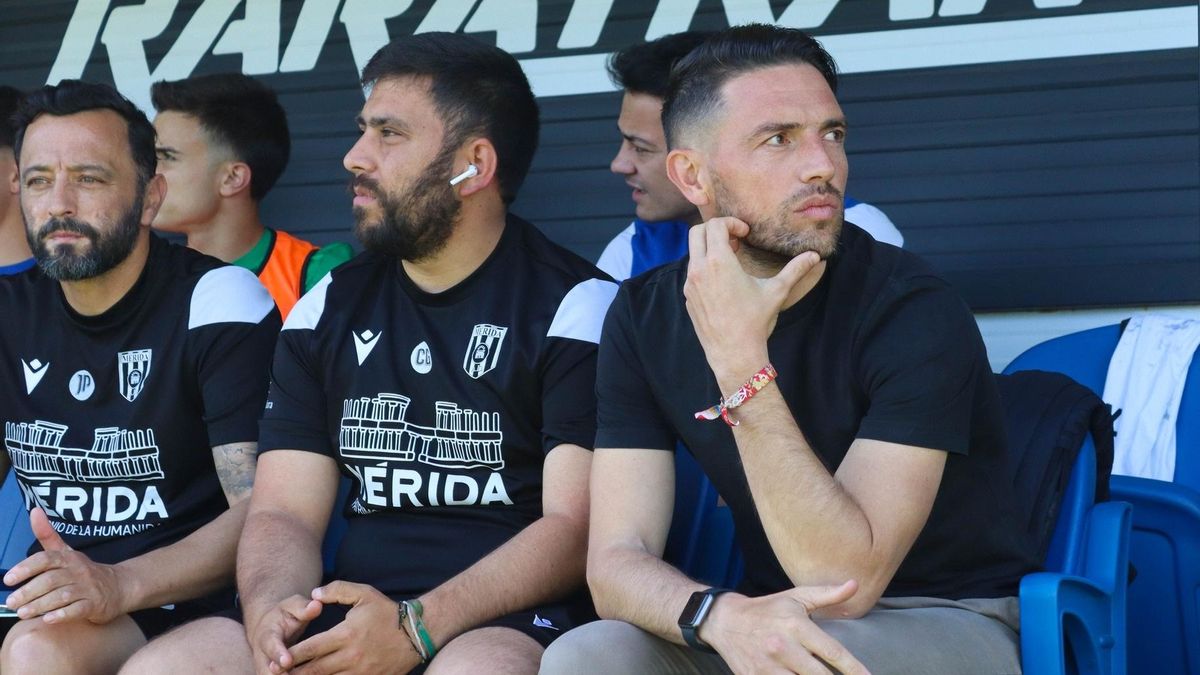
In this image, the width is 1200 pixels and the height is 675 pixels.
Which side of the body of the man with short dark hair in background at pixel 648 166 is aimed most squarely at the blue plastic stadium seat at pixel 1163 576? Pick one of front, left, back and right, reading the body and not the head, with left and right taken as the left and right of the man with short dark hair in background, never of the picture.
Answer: left

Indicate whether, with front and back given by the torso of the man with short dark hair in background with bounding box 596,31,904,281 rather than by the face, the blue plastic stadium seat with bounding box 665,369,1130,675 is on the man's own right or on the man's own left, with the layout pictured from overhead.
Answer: on the man's own left

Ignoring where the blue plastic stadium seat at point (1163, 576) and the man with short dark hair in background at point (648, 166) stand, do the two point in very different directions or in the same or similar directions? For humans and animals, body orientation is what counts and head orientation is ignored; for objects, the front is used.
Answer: same or similar directions

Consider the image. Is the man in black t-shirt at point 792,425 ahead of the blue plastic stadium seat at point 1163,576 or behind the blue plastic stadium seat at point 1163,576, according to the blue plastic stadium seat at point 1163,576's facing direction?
ahead

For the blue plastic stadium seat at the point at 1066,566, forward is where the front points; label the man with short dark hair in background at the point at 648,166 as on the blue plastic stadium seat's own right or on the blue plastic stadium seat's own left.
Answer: on the blue plastic stadium seat's own right

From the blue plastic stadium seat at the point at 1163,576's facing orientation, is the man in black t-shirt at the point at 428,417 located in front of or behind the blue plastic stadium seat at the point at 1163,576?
in front

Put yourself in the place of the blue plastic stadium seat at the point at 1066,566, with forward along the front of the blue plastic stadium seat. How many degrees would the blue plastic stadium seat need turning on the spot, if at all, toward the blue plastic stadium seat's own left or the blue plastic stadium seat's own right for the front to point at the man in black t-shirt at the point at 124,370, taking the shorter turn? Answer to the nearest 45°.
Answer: approximately 45° to the blue plastic stadium seat's own right

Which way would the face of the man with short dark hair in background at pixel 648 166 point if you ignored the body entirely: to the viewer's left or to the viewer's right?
to the viewer's left

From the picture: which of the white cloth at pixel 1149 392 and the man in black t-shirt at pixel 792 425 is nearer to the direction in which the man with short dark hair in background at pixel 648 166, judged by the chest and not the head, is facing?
the man in black t-shirt

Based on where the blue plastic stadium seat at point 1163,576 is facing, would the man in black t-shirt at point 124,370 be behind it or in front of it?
in front

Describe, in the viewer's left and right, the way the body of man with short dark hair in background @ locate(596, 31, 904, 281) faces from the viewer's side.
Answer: facing the viewer and to the left of the viewer

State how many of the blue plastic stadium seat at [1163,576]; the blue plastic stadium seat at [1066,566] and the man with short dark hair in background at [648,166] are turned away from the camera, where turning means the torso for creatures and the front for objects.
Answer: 0

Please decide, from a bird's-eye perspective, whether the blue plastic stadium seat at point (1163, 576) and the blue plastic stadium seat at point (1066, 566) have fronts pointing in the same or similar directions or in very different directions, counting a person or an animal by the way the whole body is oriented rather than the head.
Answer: same or similar directions

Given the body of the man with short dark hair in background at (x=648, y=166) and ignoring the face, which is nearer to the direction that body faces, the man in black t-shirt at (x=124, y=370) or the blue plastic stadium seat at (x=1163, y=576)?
the man in black t-shirt

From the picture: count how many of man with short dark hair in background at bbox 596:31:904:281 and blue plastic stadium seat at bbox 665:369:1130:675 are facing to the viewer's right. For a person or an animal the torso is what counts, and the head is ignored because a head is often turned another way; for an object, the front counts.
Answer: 0

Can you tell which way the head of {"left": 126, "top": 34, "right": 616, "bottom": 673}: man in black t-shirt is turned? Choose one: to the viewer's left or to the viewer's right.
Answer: to the viewer's left

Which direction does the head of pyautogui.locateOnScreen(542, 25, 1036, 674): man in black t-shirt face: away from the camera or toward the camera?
toward the camera

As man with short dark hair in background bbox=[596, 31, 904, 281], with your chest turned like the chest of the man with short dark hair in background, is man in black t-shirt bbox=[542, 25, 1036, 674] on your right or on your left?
on your left

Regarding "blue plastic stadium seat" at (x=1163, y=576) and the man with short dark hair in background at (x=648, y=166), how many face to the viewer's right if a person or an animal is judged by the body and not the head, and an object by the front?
0
